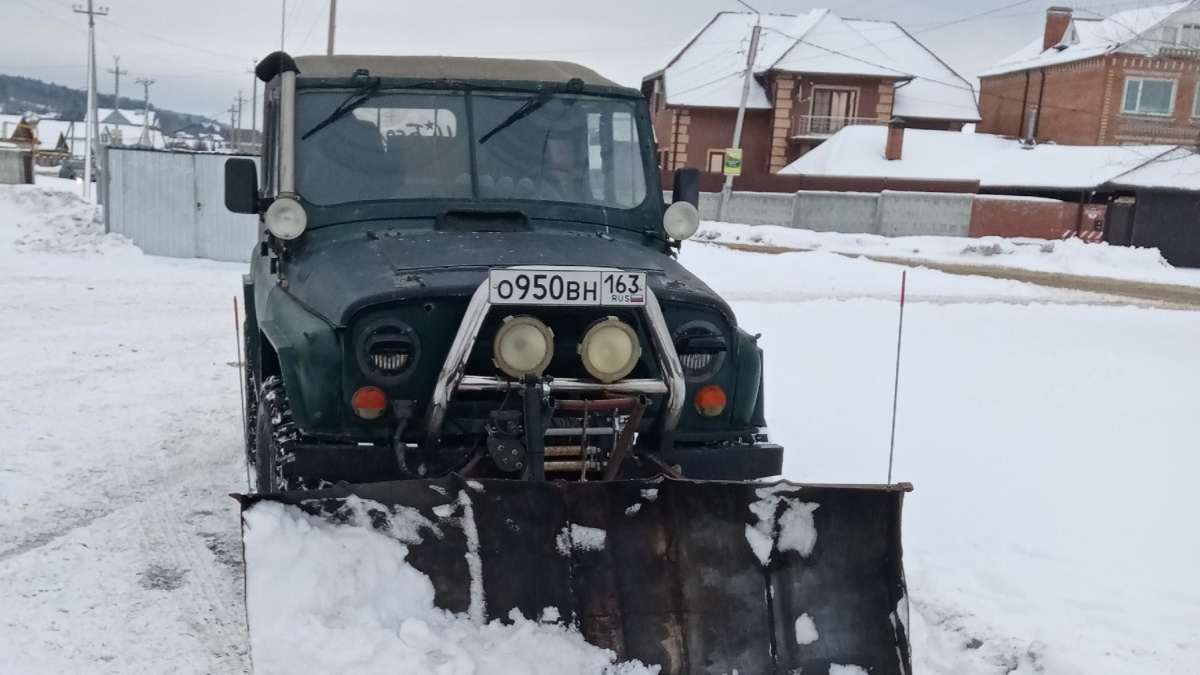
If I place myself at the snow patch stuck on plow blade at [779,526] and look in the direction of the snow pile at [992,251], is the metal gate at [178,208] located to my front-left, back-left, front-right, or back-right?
front-left

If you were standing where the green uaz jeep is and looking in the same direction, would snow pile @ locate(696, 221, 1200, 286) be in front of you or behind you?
behind

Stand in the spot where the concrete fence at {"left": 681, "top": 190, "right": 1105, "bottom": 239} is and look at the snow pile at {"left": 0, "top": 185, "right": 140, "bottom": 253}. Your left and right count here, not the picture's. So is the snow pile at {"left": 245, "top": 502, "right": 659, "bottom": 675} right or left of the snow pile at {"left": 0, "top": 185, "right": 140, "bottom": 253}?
left

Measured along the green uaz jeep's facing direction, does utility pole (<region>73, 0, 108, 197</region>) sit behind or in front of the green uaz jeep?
behind

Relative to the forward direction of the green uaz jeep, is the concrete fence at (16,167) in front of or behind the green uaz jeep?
behind

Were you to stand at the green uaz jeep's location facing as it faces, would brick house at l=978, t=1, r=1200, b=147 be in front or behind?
behind

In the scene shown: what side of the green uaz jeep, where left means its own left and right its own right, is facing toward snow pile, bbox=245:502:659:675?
front

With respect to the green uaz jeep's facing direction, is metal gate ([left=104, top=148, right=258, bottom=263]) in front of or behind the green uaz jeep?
behind

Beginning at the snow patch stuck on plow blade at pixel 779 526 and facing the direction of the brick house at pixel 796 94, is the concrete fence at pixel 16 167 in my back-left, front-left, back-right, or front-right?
front-left

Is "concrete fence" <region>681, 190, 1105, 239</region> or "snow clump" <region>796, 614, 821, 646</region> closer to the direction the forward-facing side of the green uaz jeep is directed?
the snow clump

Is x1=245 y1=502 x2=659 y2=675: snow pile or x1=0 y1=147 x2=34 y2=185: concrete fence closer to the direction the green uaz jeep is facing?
the snow pile

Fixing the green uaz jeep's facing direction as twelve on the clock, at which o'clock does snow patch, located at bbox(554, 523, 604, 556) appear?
The snow patch is roughly at 11 o'clock from the green uaz jeep.

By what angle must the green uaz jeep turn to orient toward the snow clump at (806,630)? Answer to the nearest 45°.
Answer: approximately 45° to its left

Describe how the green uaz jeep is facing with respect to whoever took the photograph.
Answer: facing the viewer

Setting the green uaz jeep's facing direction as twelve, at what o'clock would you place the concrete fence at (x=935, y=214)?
The concrete fence is roughly at 7 o'clock from the green uaz jeep.
